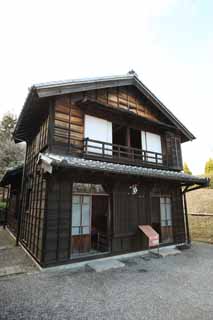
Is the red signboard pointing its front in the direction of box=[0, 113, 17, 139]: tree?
no

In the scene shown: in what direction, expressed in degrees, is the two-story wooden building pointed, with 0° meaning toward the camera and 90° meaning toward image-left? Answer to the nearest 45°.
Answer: approximately 315°

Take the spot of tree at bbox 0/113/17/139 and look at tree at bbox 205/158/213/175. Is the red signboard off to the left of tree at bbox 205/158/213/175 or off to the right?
right

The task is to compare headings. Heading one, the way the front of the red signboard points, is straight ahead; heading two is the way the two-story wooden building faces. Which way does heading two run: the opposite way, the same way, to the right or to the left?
the same way

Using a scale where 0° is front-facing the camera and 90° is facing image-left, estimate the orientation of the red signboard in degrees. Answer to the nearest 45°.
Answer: approximately 315°

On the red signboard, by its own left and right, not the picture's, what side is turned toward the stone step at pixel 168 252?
left

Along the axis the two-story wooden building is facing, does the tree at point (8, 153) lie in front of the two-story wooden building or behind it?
behind

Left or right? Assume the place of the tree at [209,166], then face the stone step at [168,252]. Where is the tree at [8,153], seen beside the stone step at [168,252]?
right

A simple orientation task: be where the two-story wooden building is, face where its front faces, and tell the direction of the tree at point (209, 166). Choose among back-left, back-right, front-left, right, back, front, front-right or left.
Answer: left
